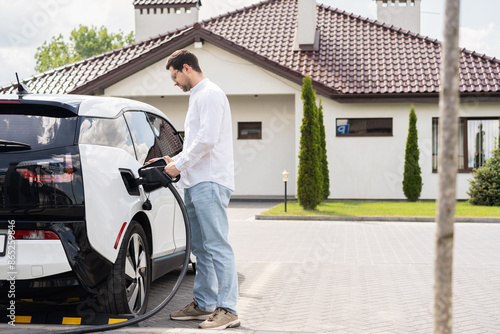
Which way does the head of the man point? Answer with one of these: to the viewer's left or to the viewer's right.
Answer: to the viewer's left

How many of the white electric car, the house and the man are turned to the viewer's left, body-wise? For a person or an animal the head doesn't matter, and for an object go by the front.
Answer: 1

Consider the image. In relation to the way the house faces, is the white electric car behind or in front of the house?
in front

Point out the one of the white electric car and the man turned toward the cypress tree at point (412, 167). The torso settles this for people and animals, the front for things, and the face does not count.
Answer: the white electric car

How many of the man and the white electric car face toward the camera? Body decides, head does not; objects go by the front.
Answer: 0

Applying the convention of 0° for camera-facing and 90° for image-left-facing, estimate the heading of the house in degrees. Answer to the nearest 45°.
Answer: approximately 0°

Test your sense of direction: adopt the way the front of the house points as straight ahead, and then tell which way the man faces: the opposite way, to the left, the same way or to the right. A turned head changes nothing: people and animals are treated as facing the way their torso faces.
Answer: to the right

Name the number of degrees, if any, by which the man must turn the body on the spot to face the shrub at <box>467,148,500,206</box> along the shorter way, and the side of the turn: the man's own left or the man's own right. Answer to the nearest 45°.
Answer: approximately 135° to the man's own right

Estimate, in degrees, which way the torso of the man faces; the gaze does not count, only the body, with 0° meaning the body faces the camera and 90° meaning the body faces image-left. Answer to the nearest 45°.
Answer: approximately 90°

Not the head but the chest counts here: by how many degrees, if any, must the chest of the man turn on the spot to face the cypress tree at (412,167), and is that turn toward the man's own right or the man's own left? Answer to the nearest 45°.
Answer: approximately 135° to the man's own right

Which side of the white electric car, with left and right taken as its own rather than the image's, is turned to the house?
front

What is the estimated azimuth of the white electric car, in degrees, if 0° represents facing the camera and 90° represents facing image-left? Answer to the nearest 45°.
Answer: approximately 225°

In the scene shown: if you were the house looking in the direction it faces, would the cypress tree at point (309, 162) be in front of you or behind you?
in front

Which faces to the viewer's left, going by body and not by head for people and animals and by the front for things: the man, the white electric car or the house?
the man

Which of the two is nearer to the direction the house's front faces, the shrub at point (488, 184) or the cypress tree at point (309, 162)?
the cypress tree

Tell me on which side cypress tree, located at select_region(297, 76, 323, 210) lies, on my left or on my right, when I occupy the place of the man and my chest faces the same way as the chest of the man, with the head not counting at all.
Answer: on my right
